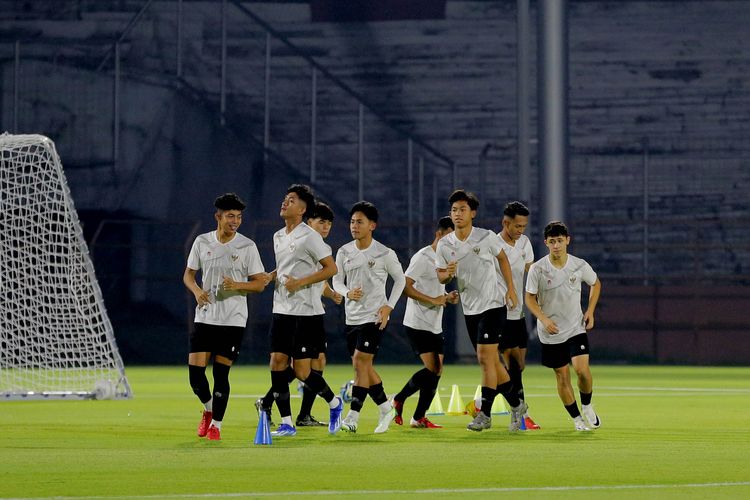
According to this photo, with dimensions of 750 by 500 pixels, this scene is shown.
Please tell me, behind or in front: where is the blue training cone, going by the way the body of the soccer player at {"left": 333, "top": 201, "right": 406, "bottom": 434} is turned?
in front

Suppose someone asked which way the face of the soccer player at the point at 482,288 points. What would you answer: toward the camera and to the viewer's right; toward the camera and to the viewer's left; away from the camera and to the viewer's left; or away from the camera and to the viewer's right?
toward the camera and to the viewer's left

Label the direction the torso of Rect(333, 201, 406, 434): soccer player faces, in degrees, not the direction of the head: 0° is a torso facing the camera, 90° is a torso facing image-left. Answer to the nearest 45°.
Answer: approximately 45°

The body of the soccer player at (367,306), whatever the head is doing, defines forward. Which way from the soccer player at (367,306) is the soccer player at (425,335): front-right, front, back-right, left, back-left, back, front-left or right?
back

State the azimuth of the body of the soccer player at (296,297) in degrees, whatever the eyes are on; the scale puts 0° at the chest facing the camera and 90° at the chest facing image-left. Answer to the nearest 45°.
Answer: approximately 45°

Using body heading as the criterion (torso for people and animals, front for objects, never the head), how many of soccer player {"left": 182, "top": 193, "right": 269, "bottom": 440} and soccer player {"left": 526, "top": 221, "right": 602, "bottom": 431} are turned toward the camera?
2

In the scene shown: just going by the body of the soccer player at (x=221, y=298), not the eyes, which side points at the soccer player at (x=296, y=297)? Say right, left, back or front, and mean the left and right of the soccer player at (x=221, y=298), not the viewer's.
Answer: left
